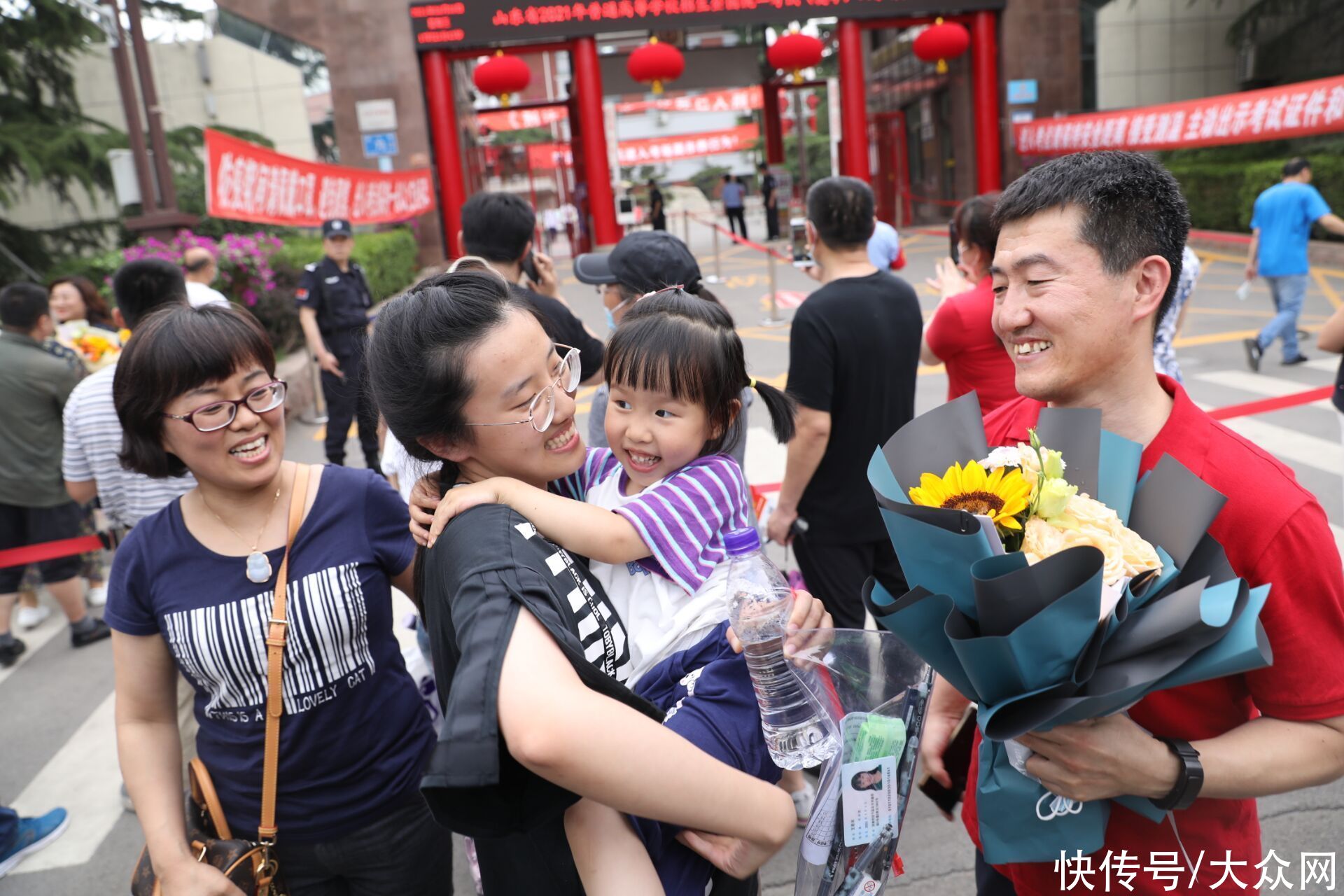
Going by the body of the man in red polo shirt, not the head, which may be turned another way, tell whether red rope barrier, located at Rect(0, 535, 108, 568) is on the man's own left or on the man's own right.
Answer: on the man's own right

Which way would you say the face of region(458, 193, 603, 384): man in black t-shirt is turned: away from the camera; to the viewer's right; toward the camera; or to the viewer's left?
away from the camera

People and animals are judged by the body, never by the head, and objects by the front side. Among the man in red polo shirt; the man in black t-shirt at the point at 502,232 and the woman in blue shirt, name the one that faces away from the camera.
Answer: the man in black t-shirt

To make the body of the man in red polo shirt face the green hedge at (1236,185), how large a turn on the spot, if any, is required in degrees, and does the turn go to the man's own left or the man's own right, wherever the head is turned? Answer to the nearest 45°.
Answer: approximately 135° to the man's own right

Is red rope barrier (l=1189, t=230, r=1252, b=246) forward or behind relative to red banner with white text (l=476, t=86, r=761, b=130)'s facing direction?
forward

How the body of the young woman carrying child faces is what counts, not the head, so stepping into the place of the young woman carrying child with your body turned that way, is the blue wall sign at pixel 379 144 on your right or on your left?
on your left

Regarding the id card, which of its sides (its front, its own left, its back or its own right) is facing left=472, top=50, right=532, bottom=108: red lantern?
back

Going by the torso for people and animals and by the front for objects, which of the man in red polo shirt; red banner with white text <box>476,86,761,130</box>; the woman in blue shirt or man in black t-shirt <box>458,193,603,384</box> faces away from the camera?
the man in black t-shirt

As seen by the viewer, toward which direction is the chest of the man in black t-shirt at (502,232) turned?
away from the camera

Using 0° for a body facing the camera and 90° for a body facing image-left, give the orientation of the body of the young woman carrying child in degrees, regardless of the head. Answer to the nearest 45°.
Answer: approximately 270°

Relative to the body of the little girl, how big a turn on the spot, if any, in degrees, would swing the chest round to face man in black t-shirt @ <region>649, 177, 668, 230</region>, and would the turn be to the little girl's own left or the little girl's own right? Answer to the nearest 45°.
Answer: approximately 135° to the little girl's own right

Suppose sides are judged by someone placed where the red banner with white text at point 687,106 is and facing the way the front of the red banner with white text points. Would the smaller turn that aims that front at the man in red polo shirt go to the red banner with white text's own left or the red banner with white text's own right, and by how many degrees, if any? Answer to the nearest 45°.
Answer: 0° — it already faces them
